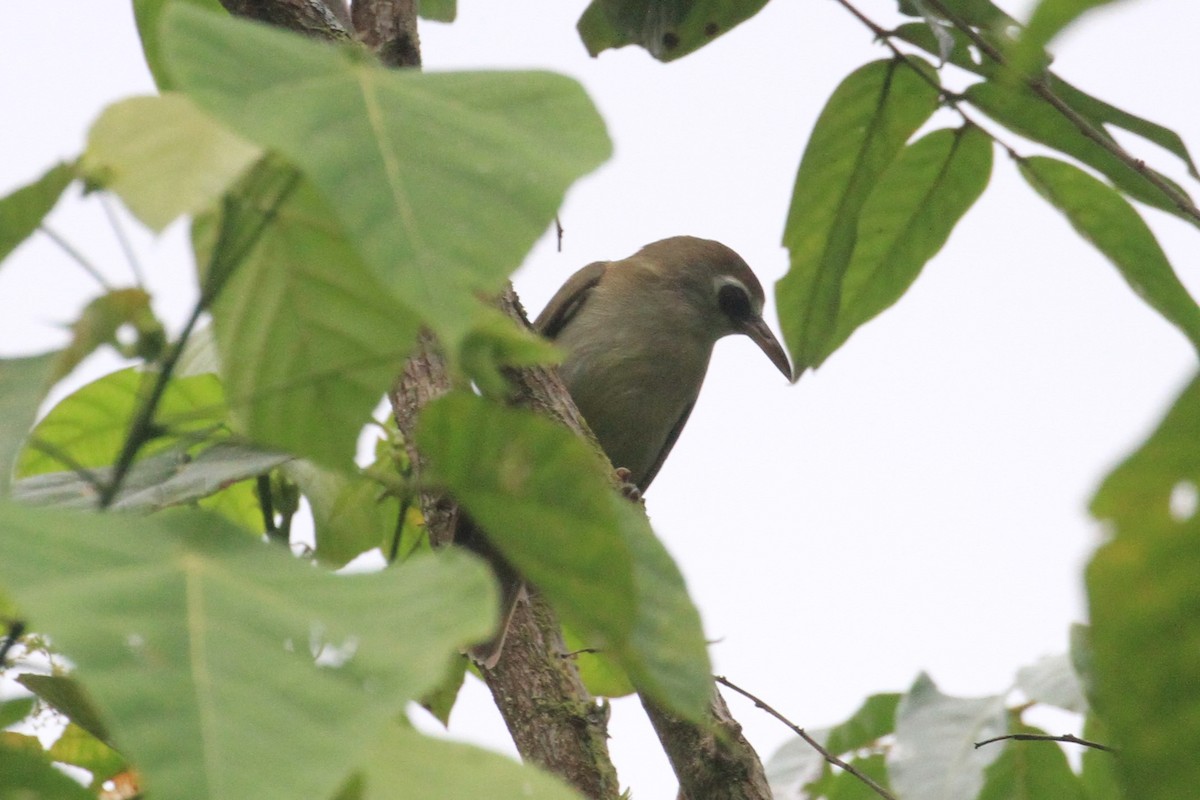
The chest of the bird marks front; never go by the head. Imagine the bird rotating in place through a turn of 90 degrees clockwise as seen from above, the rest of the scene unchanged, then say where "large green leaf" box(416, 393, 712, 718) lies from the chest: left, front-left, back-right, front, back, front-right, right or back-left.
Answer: front-left

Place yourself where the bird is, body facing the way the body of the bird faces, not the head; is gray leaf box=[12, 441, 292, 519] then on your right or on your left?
on your right

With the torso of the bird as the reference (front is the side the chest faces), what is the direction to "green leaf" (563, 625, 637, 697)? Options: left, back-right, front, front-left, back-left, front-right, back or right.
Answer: front-right

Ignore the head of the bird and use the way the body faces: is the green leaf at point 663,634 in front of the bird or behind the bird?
in front

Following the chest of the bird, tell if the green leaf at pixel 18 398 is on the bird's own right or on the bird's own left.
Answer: on the bird's own right

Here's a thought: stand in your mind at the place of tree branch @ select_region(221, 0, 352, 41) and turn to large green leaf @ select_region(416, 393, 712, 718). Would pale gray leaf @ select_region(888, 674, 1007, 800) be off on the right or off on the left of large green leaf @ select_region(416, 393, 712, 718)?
left

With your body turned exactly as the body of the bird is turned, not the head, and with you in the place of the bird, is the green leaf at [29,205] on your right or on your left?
on your right

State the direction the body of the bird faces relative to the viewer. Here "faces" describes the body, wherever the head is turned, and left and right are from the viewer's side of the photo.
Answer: facing the viewer and to the right of the viewer

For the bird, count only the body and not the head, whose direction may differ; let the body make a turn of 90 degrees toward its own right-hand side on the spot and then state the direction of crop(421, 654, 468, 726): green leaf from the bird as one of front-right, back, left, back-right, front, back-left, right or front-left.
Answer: front-right

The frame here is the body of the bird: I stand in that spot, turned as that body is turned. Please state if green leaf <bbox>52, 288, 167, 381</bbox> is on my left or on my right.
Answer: on my right

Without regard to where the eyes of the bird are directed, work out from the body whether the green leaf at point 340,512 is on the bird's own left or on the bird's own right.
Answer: on the bird's own right
